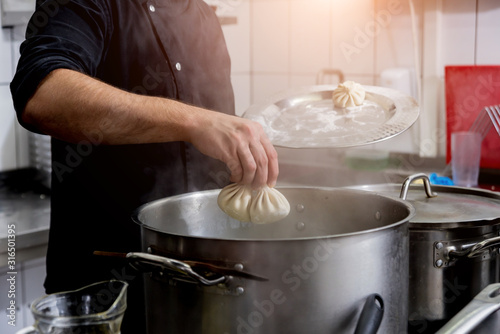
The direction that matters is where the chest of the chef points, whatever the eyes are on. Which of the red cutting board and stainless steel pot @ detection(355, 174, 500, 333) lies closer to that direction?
the stainless steel pot

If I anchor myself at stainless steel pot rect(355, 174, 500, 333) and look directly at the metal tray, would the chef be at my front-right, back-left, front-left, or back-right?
front-left

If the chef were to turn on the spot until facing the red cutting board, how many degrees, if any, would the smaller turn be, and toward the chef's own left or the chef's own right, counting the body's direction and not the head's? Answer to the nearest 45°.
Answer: approximately 90° to the chef's own left

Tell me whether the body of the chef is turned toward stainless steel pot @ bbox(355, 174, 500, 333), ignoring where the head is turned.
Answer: yes

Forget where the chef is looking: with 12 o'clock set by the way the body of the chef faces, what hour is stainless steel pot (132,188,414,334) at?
The stainless steel pot is roughly at 1 o'clock from the chef.

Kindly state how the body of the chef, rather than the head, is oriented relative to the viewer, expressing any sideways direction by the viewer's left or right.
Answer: facing the viewer and to the right of the viewer

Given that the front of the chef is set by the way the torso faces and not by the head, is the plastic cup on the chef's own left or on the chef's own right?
on the chef's own left
